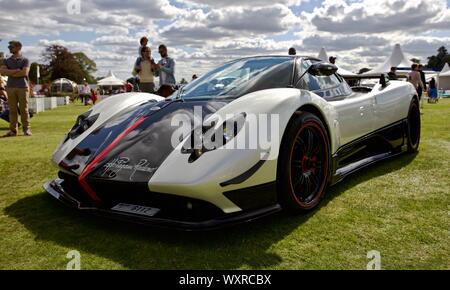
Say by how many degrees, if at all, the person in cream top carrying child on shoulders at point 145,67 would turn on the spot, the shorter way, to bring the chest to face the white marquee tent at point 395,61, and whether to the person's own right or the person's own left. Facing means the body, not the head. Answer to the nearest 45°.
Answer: approximately 135° to the person's own left

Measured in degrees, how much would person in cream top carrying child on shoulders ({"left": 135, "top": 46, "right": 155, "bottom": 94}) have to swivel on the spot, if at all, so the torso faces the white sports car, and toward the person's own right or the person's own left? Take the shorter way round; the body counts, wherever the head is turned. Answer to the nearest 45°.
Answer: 0° — they already face it

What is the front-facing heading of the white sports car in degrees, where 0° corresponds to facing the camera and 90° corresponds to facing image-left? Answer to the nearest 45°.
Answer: approximately 45°

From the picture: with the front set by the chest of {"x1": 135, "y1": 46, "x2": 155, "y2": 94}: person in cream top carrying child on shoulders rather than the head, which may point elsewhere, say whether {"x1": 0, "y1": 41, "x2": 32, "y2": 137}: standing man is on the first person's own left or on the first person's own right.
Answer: on the first person's own right

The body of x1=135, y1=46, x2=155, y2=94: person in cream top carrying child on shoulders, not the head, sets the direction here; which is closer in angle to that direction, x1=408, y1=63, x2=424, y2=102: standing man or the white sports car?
the white sports car

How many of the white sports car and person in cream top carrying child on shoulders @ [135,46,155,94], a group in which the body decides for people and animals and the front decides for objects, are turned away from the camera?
0

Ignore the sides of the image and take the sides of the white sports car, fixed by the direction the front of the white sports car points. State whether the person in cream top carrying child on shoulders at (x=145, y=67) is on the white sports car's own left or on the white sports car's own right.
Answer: on the white sports car's own right
